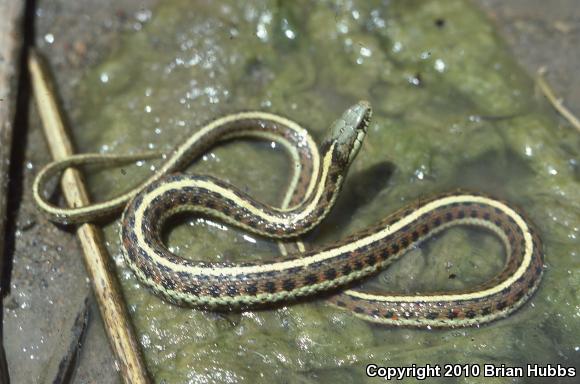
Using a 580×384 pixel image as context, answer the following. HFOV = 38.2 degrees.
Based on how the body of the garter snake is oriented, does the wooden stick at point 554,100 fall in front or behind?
in front

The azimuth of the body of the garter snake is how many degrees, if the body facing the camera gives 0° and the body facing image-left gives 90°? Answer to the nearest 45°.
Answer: approximately 225°
